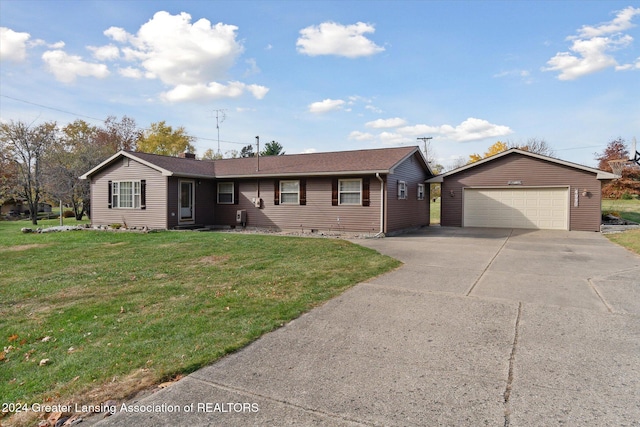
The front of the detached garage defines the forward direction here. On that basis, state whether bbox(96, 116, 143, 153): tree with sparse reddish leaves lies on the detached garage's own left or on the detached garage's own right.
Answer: on the detached garage's own right

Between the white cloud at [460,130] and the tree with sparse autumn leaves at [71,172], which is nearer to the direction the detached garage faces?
the tree with sparse autumn leaves

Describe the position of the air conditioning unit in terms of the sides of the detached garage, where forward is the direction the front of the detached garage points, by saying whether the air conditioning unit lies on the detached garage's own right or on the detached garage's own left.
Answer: on the detached garage's own right

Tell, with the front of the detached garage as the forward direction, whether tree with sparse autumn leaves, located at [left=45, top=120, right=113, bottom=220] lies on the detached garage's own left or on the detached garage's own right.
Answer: on the detached garage's own right

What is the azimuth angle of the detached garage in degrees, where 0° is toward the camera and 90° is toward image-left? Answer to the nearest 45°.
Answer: approximately 0°

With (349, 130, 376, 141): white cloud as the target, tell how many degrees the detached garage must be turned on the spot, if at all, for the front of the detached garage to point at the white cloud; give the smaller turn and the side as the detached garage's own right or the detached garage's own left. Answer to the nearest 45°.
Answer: approximately 135° to the detached garage's own right

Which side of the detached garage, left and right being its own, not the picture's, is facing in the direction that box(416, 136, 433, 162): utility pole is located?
back
